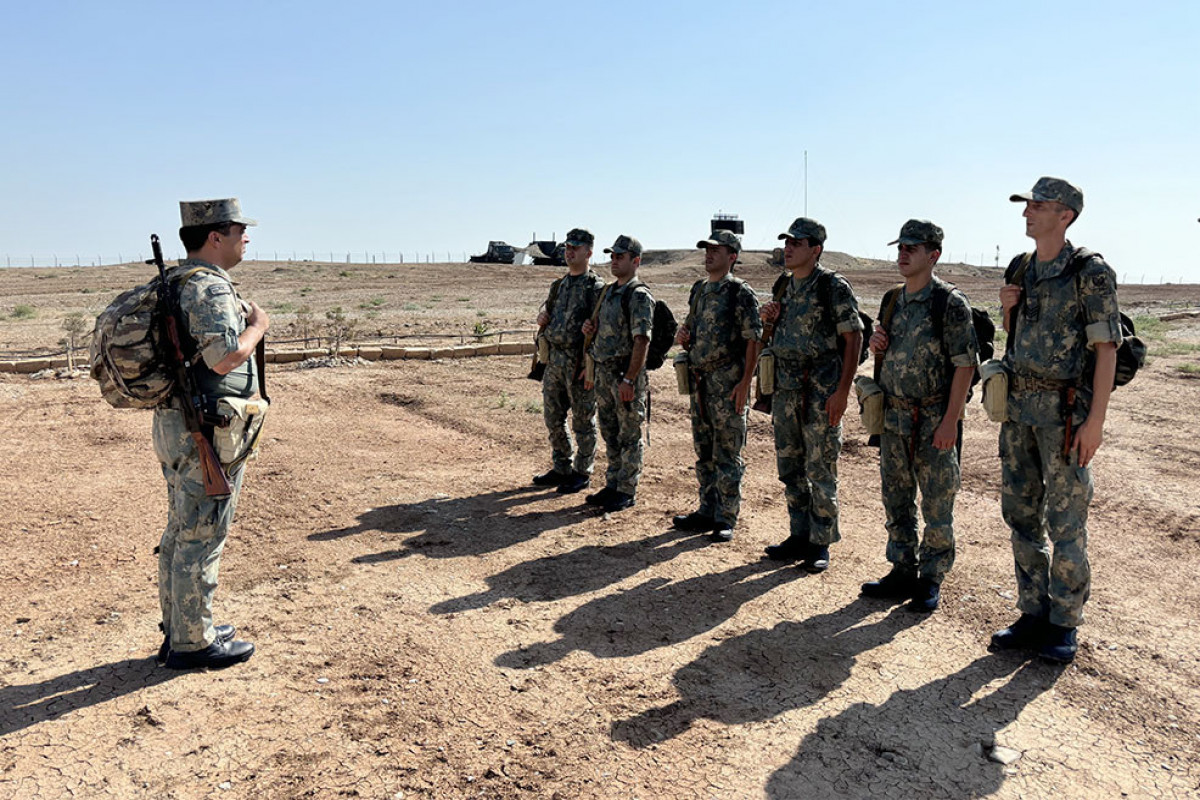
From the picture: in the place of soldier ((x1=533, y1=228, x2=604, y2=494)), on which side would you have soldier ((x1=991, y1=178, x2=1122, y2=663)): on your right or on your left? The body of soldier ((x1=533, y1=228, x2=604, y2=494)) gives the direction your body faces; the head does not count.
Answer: on your left

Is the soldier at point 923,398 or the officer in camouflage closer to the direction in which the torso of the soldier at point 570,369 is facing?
the officer in camouflage

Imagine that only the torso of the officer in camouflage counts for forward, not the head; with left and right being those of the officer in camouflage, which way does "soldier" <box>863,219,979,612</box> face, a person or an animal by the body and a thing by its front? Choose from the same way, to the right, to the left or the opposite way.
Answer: the opposite way

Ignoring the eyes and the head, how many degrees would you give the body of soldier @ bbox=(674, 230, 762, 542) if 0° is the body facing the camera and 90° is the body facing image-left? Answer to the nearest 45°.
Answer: approximately 45°

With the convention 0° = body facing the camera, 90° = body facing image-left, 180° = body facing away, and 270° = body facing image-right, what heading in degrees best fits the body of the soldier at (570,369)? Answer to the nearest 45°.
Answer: approximately 45°

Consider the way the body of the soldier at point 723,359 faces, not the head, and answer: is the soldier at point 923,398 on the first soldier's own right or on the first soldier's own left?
on the first soldier's own left

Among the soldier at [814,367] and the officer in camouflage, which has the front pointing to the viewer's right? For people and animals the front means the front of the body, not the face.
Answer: the officer in camouflage

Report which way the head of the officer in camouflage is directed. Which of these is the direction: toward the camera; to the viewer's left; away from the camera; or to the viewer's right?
to the viewer's right

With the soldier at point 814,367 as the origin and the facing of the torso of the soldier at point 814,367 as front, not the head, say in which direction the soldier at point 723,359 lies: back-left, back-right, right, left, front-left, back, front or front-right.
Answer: right

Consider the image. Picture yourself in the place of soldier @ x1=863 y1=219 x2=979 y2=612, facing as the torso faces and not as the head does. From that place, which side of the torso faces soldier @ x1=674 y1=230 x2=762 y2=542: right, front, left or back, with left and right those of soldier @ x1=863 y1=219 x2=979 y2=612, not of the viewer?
right

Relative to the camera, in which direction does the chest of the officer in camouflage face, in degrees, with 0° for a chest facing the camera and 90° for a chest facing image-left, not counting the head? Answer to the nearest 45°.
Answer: approximately 270°

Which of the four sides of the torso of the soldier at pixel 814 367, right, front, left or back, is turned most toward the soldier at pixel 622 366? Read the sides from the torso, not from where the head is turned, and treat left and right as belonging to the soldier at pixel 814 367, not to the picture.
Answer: right

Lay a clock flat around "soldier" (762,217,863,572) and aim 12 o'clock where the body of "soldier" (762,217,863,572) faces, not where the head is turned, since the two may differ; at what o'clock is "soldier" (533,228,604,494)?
"soldier" (533,228,604,494) is roughly at 3 o'clock from "soldier" (762,217,863,572).
